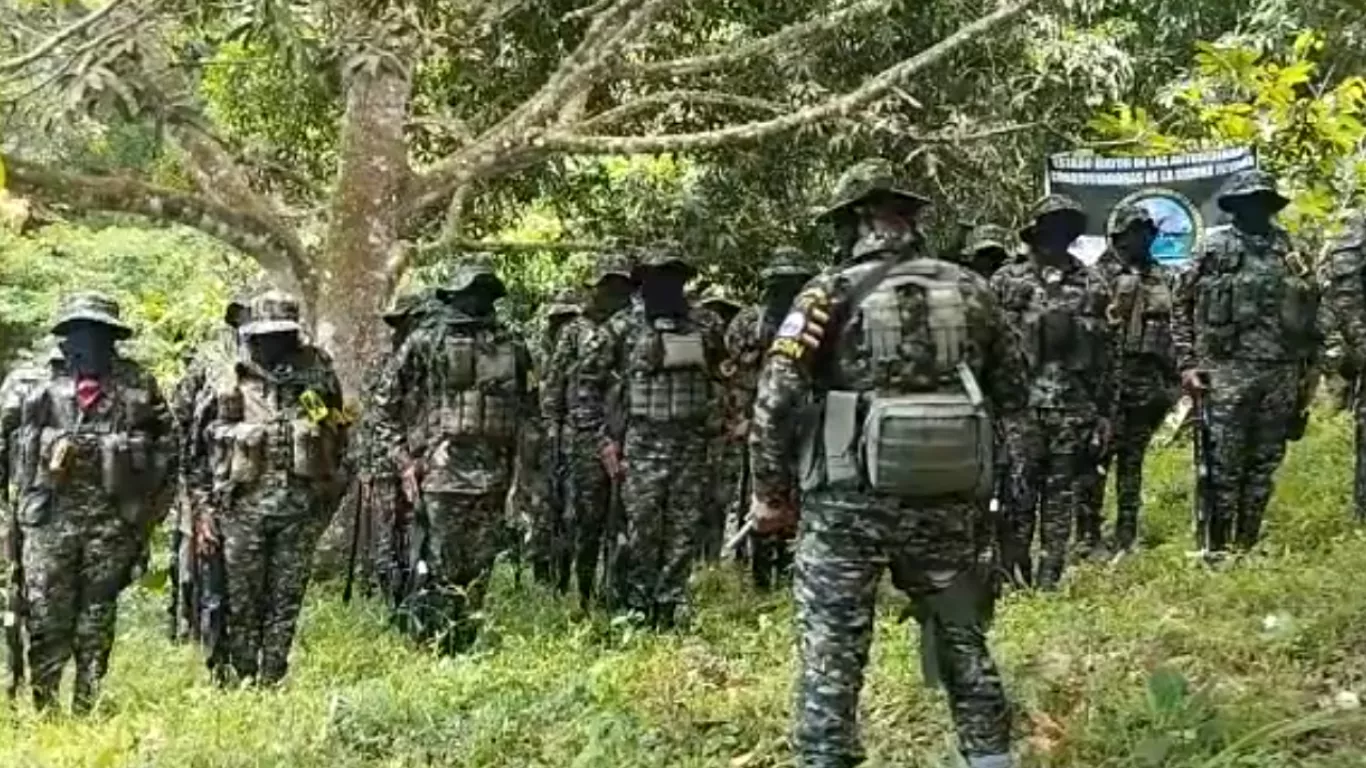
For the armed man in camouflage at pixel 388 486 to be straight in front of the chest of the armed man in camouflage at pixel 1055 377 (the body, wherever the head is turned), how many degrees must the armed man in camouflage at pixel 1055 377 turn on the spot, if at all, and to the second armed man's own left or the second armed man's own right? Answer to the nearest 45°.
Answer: approximately 90° to the second armed man's own right

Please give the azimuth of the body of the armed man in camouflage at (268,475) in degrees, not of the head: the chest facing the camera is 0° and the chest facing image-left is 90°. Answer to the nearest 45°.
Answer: approximately 0°

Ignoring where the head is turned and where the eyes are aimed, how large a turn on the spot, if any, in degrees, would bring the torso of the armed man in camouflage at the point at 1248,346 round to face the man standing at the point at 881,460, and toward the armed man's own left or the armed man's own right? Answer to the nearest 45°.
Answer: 0° — they already face them

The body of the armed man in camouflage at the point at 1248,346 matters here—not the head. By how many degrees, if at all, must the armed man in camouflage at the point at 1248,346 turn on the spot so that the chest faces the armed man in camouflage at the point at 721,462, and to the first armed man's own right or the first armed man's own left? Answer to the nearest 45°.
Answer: approximately 90° to the first armed man's own right

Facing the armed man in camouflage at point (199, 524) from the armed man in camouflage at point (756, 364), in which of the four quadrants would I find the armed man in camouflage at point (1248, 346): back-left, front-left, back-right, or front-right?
back-left

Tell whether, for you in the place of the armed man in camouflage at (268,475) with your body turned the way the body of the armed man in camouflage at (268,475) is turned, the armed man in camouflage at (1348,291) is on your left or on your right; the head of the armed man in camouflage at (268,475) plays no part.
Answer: on your left
